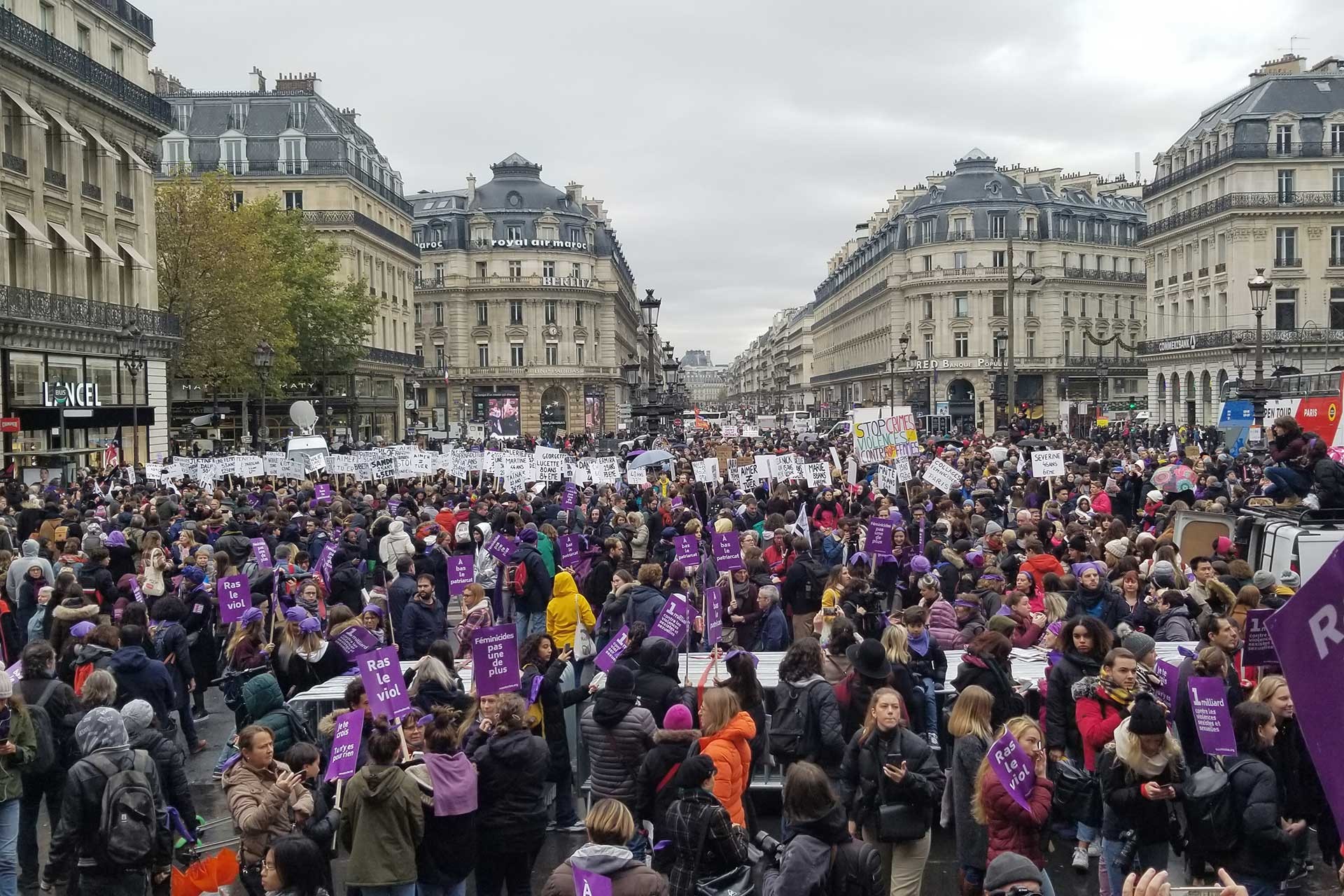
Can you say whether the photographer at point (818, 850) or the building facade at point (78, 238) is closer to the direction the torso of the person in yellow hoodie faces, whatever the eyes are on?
the building facade

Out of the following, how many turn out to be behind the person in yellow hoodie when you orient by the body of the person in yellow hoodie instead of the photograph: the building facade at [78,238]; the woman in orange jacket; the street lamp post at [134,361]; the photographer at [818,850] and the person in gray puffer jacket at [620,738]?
3

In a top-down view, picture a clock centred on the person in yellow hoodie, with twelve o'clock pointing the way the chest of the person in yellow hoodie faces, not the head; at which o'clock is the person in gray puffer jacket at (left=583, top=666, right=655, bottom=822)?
The person in gray puffer jacket is roughly at 6 o'clock from the person in yellow hoodie.

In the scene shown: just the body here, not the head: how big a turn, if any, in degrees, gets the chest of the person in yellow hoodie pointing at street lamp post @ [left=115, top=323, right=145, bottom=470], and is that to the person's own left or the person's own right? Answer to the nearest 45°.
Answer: approximately 45° to the person's own left

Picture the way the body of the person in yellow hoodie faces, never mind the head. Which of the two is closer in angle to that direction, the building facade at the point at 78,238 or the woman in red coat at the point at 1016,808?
the building facade

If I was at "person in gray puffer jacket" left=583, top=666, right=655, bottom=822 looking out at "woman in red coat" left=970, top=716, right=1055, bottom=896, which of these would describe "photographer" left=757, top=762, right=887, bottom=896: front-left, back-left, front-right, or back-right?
front-right

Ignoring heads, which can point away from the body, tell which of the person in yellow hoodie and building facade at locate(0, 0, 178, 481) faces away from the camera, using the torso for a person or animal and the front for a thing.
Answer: the person in yellow hoodie

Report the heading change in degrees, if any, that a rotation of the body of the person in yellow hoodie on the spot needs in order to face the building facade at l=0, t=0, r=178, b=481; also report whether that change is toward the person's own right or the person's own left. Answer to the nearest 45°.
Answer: approximately 45° to the person's own left

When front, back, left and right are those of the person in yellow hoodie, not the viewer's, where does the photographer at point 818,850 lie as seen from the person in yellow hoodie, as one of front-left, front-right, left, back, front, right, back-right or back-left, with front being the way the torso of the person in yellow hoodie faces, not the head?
back

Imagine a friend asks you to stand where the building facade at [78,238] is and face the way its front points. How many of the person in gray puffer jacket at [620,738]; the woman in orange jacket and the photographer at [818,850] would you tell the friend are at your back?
0

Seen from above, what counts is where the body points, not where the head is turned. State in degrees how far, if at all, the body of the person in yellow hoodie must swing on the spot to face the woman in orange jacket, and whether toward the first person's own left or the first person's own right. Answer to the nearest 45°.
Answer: approximately 180°

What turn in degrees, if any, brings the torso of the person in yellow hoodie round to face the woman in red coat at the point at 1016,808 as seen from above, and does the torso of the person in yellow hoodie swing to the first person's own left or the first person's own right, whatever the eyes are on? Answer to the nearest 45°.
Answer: approximately 135° to the first person's own right

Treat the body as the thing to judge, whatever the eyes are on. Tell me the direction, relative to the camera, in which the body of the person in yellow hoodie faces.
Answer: away from the camera

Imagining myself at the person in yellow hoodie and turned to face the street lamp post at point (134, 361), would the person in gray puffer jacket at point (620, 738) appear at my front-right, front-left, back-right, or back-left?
back-left

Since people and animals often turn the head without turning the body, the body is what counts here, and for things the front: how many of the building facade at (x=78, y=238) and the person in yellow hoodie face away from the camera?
1

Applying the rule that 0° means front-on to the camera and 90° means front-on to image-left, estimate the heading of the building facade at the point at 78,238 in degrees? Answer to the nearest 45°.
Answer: approximately 315°
